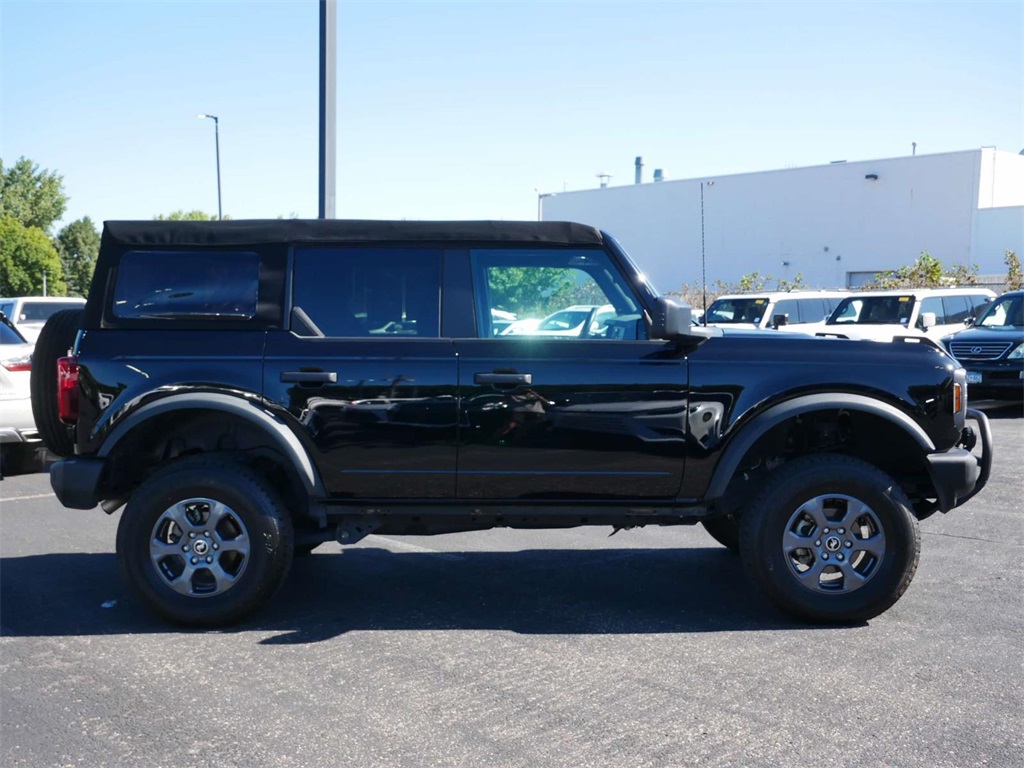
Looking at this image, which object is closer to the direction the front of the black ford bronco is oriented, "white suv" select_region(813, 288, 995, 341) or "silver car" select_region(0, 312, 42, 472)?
the white suv

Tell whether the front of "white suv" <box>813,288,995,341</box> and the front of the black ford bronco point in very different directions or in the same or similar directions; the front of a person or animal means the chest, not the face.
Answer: very different directions

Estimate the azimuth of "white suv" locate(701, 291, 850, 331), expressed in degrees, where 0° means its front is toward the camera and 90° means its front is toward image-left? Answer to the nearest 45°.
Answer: approximately 45°

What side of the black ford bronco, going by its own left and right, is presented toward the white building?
left

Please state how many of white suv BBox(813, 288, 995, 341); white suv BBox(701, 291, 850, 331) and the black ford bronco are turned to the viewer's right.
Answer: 1

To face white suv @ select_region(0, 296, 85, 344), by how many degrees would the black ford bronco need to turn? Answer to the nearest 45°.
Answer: approximately 135° to its left

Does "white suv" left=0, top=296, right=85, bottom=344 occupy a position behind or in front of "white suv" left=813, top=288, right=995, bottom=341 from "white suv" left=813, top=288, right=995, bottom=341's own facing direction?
in front

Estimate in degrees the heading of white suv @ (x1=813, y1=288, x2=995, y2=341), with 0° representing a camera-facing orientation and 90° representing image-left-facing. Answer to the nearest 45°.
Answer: approximately 45°

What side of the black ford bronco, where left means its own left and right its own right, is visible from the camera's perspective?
right

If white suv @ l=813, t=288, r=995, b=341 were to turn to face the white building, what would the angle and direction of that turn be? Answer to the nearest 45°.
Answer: approximately 135° to its right
